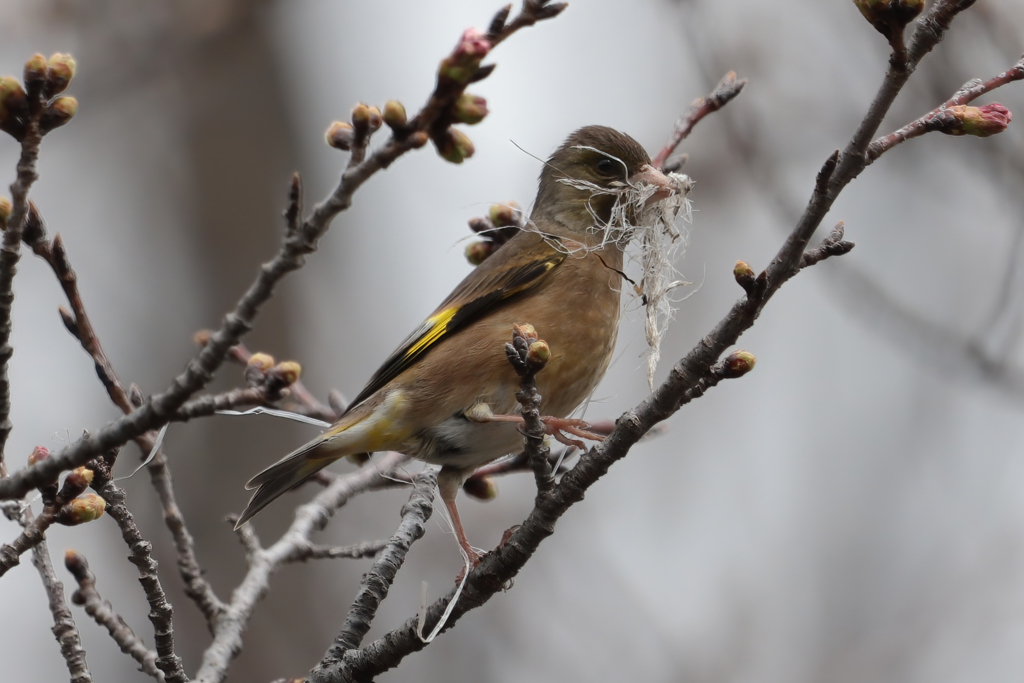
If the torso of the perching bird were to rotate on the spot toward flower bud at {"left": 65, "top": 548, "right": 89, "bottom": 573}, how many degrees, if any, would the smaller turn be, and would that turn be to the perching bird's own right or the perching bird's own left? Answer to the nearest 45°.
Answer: approximately 135° to the perching bird's own right

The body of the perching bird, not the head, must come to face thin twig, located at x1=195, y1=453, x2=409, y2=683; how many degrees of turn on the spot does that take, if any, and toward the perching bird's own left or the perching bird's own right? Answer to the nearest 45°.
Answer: approximately 180°

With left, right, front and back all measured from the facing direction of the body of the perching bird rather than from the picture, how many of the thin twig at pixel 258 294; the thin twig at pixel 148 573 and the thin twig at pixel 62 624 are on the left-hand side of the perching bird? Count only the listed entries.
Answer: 0

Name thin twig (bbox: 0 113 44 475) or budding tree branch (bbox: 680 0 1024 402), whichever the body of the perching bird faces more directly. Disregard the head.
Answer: the budding tree branch

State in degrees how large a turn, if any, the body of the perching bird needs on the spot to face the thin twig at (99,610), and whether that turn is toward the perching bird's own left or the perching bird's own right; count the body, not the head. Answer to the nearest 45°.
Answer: approximately 135° to the perching bird's own right

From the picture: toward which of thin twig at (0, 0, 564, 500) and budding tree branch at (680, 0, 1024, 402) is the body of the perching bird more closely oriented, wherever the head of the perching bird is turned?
the budding tree branch

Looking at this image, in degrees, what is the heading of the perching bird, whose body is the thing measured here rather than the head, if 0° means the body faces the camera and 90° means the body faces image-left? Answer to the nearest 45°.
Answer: approximately 270°
